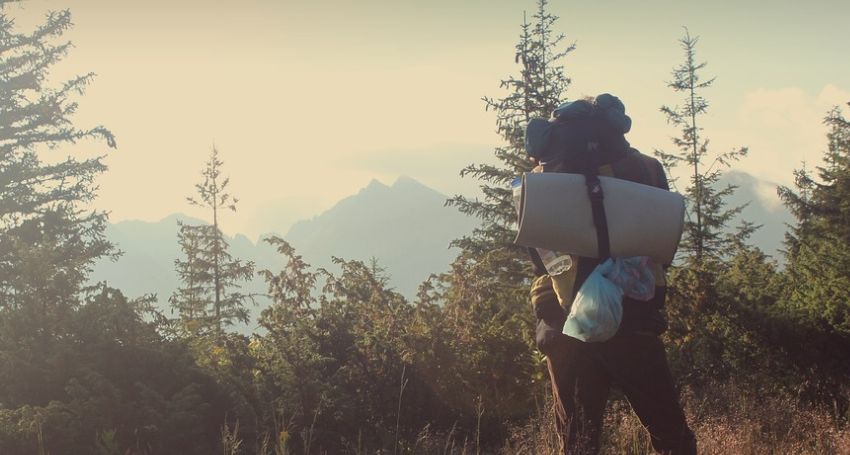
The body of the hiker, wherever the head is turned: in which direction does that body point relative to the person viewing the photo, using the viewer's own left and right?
facing away from the viewer

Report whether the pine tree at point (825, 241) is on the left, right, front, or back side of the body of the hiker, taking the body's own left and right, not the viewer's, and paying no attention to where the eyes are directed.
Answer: front
